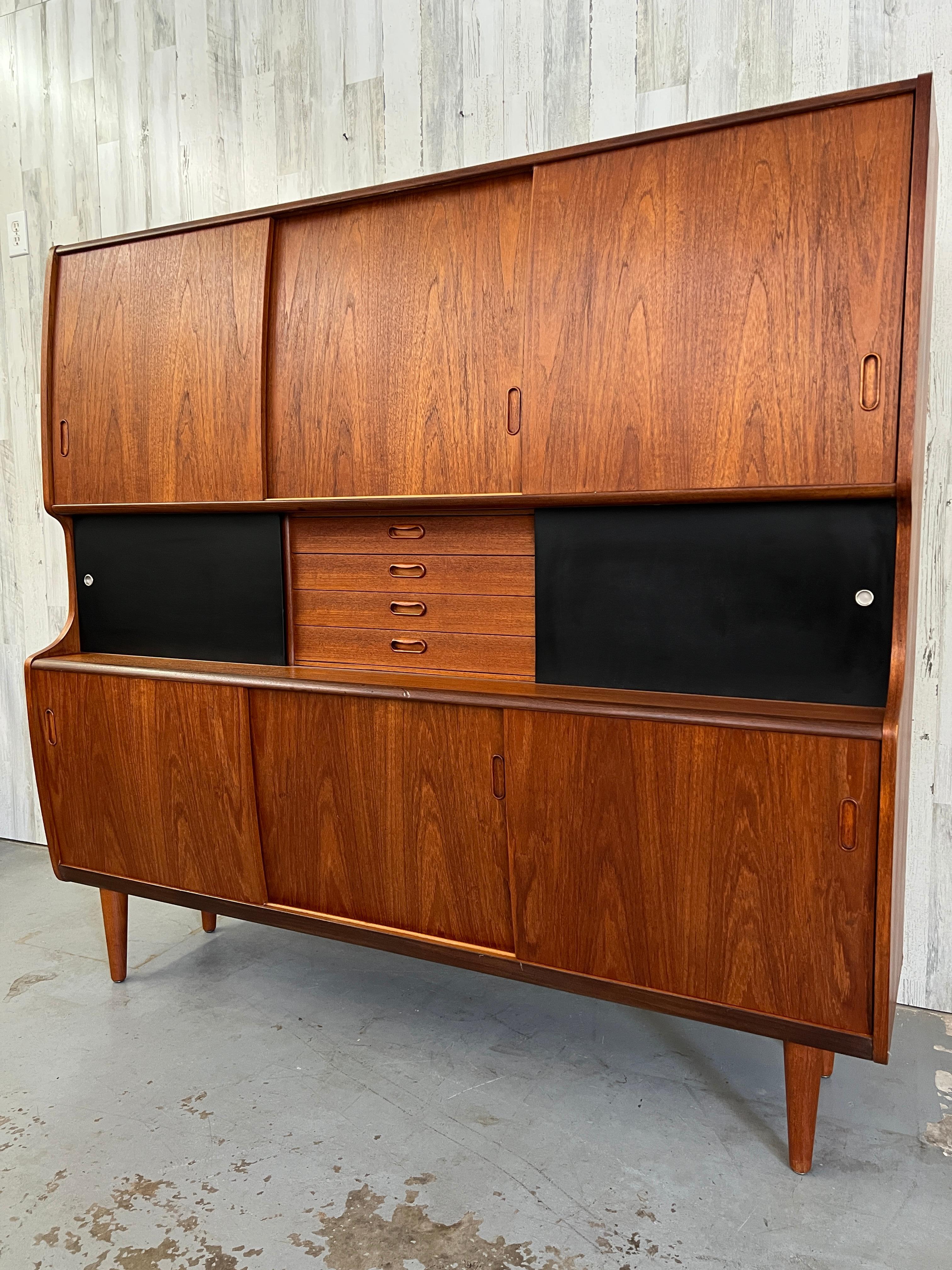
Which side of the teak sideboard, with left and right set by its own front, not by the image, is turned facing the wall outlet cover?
right

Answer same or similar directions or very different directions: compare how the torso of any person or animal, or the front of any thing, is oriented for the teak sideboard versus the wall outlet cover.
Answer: same or similar directions

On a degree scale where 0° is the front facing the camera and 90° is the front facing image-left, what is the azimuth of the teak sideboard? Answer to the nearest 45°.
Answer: approximately 45°

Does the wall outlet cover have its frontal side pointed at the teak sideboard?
no

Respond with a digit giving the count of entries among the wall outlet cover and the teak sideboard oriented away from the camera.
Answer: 0
